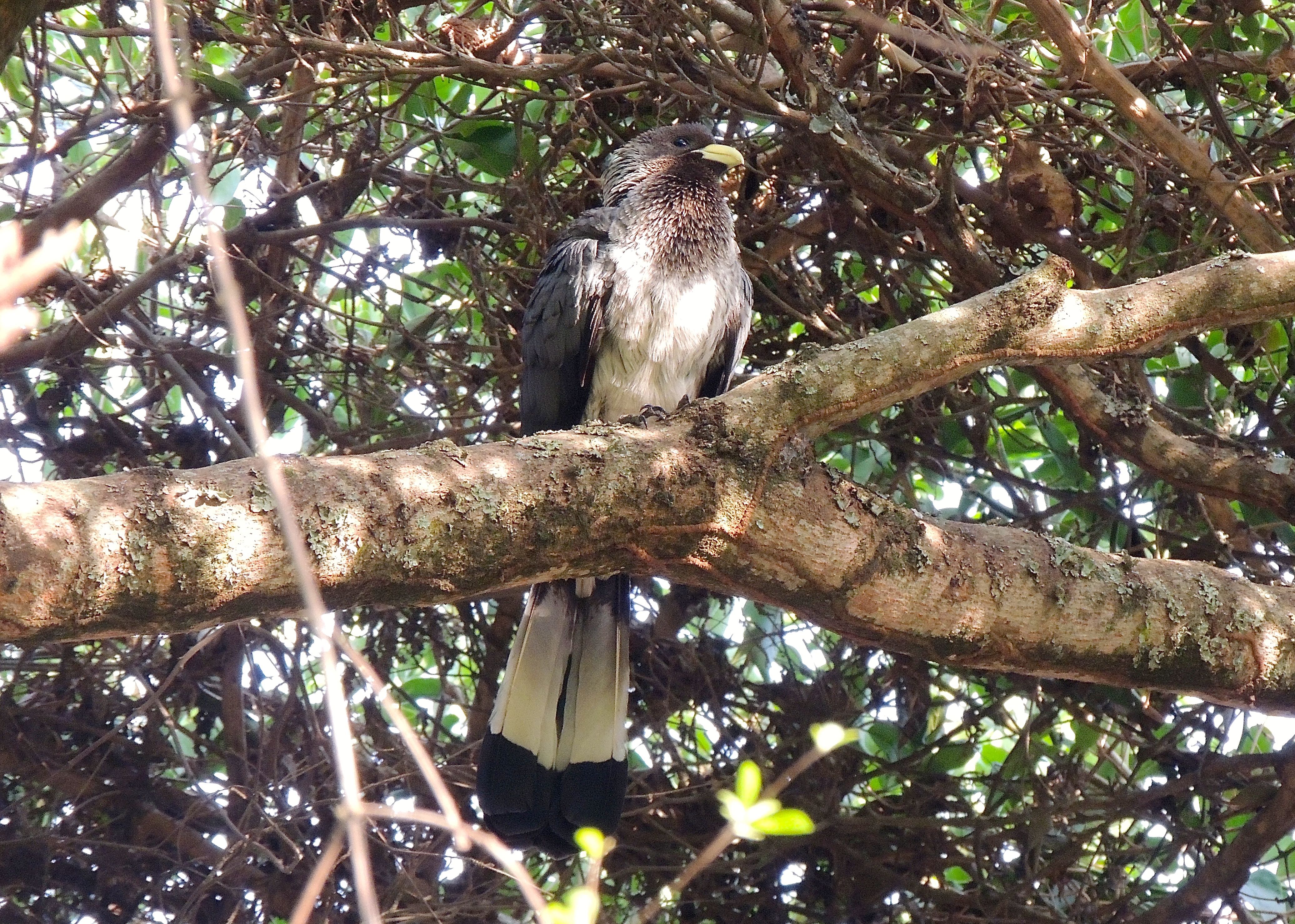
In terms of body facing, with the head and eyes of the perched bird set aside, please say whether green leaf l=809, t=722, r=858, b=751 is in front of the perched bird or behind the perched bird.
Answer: in front

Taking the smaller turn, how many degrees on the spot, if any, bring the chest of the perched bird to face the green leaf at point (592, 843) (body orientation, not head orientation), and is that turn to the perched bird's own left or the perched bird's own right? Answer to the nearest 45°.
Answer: approximately 45° to the perched bird's own right

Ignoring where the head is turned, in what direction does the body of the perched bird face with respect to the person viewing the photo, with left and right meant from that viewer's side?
facing the viewer and to the right of the viewer

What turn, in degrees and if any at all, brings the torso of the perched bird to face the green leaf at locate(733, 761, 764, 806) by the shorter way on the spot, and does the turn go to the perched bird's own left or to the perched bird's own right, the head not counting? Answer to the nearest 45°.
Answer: approximately 45° to the perched bird's own right
